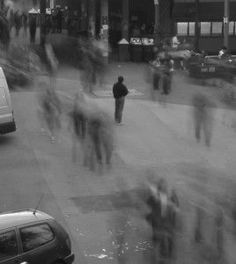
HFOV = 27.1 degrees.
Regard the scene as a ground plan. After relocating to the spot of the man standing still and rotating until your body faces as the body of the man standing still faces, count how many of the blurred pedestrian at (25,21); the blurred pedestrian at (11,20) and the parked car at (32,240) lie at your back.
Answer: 1

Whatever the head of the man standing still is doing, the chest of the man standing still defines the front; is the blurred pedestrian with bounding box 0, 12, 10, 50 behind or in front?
in front

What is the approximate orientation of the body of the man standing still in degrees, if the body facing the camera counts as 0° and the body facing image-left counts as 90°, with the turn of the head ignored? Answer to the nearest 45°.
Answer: approximately 180°

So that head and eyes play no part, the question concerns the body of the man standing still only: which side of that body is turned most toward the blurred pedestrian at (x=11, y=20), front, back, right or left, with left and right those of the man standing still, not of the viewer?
front

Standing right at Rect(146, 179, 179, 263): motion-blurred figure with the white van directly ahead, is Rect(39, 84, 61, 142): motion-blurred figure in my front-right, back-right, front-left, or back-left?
front-right

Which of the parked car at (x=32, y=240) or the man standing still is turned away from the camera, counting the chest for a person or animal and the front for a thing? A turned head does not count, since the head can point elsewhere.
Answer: the man standing still

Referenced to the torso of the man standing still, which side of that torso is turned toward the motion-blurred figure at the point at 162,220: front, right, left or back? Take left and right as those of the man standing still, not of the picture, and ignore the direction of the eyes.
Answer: back
